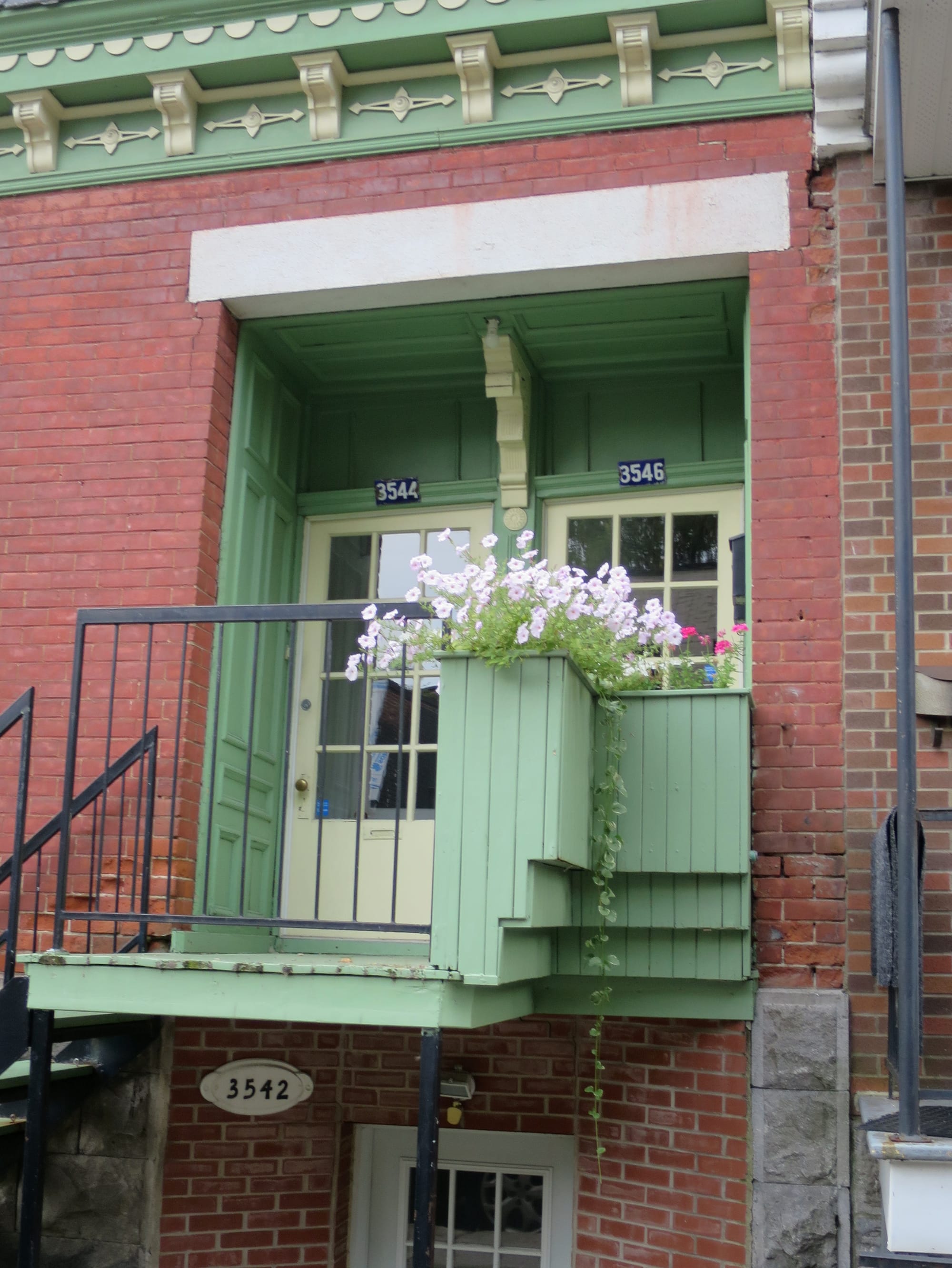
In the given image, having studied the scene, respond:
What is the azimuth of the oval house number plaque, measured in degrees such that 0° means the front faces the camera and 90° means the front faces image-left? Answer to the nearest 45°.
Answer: approximately 0°

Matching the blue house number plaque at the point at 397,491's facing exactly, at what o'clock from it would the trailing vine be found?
The trailing vine is roughly at 11 o'clock from the blue house number plaque.

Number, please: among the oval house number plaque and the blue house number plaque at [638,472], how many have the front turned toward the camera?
2

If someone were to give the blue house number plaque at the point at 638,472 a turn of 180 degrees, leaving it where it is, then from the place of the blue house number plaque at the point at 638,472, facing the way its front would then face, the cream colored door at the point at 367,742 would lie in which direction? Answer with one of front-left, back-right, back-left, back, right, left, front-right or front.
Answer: left
